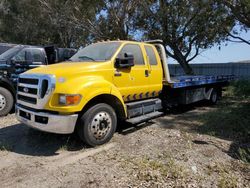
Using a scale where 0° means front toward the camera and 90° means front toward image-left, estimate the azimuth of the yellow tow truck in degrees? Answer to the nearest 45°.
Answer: approximately 45°

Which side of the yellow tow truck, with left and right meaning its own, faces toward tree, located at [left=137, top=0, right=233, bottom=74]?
back

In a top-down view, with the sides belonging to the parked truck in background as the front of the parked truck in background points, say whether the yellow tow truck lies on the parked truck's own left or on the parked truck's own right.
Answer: on the parked truck's own left

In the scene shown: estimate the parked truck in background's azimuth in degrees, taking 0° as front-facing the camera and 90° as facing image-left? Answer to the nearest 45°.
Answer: approximately 45°

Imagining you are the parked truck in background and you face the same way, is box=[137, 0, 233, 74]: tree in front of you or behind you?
behind
